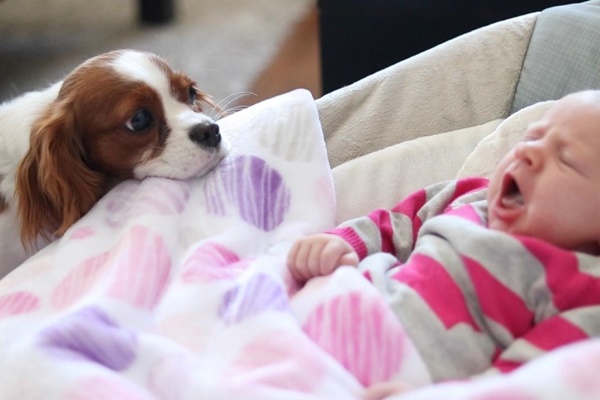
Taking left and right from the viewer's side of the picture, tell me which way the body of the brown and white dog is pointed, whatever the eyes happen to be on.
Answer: facing the viewer and to the right of the viewer

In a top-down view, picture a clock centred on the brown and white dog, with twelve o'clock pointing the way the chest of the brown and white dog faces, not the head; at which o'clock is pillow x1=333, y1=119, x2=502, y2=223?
The pillow is roughly at 11 o'clock from the brown and white dog.

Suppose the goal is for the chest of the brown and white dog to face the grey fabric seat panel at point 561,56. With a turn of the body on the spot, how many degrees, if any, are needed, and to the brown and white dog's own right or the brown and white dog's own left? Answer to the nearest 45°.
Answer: approximately 45° to the brown and white dog's own left

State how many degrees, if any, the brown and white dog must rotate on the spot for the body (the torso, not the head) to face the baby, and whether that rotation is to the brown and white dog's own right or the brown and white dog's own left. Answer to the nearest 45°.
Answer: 0° — it already faces them

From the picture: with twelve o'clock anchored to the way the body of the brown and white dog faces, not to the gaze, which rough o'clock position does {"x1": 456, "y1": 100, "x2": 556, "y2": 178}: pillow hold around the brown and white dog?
The pillow is roughly at 11 o'clock from the brown and white dog.

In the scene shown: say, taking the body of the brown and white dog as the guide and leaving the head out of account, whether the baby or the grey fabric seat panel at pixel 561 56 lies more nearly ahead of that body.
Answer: the baby
